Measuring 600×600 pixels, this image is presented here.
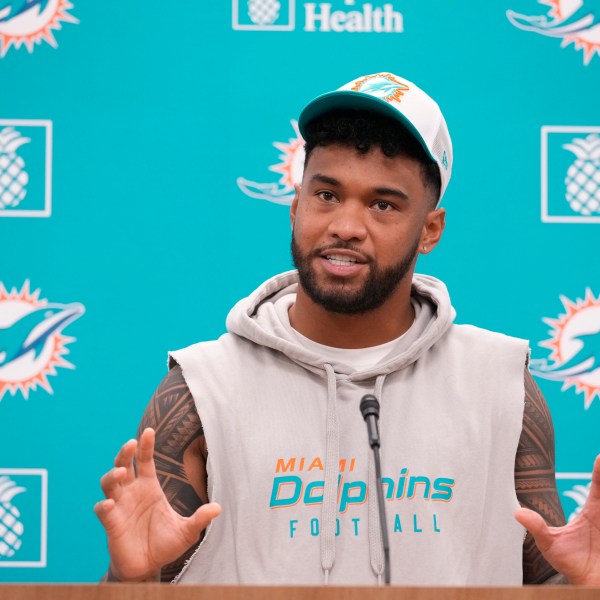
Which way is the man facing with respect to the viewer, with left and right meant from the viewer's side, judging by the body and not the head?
facing the viewer
